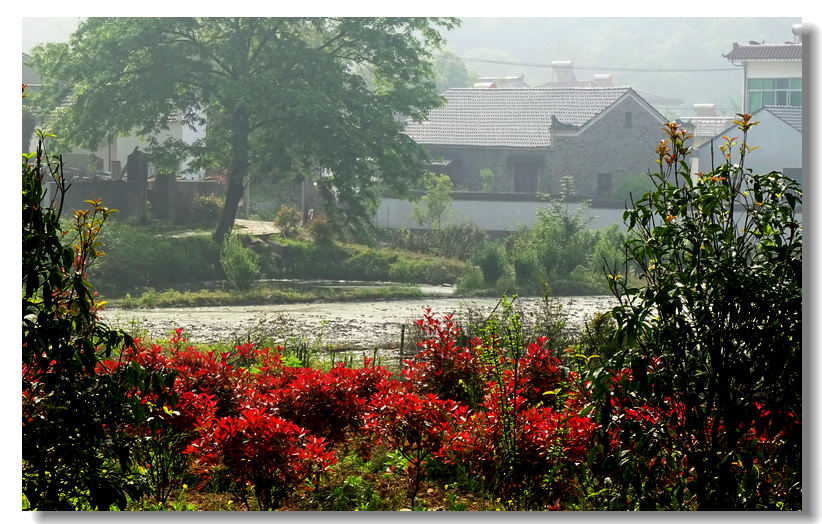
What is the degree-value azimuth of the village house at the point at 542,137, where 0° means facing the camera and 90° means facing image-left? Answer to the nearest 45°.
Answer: approximately 45°

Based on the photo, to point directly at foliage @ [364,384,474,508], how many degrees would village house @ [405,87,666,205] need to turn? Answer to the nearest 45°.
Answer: approximately 45° to its left

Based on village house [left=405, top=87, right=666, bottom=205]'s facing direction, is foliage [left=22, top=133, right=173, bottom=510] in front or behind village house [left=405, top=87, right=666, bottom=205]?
in front

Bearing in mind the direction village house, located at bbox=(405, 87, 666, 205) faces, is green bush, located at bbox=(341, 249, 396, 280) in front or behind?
in front

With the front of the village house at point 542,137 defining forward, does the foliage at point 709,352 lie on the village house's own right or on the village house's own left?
on the village house's own left

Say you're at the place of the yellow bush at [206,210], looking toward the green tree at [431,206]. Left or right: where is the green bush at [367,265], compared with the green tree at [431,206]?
right

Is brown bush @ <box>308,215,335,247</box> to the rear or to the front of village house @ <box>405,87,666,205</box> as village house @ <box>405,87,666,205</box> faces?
to the front

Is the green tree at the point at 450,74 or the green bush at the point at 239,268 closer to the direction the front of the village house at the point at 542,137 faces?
the green bush

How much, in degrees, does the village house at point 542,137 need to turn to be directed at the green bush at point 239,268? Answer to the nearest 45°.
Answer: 0° — it already faces it

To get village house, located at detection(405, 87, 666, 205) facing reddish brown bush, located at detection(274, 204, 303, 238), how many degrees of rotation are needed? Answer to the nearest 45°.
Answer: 0° — it already faces it

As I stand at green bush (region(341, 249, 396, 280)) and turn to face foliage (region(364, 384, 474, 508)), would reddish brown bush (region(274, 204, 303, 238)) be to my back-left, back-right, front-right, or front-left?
back-right

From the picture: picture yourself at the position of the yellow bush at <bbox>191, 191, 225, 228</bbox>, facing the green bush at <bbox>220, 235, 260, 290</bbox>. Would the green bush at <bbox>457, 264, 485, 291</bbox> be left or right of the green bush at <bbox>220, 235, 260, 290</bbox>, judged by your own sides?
left
